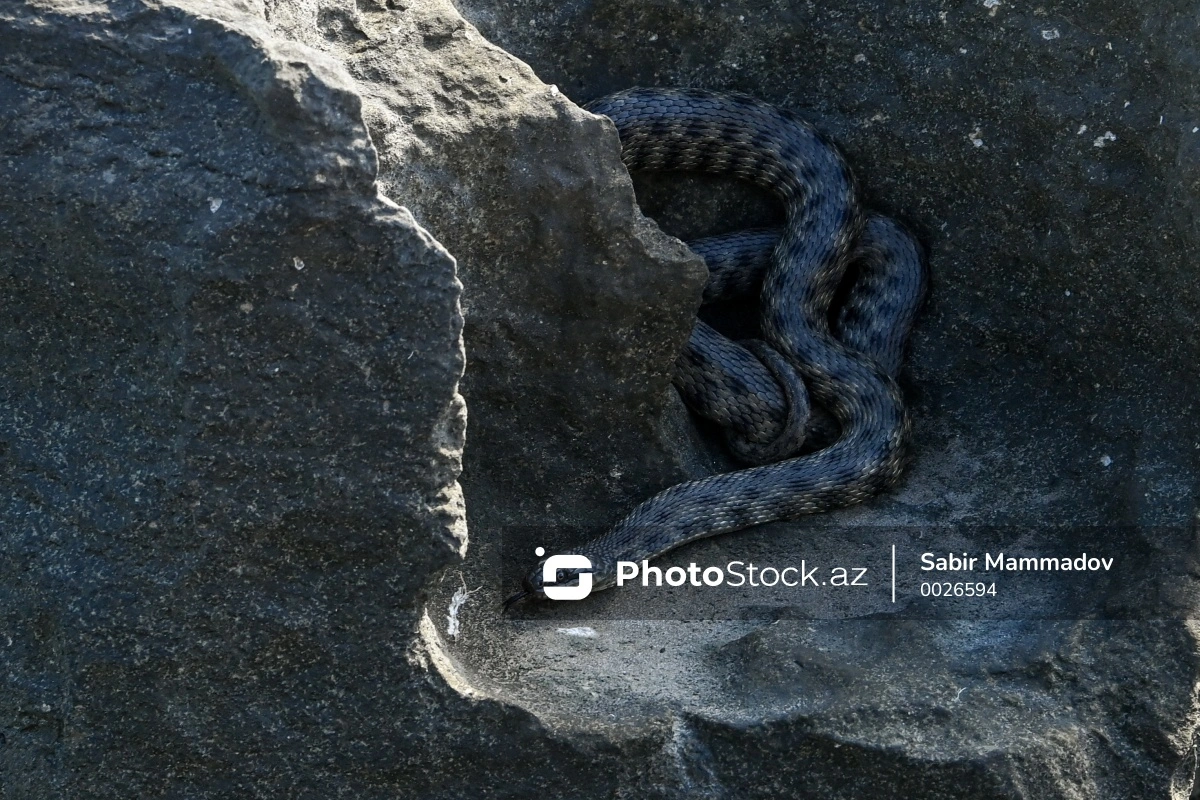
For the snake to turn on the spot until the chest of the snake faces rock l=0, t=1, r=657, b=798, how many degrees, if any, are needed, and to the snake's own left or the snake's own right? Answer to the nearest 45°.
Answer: approximately 45° to the snake's own left

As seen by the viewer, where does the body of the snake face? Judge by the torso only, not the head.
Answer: to the viewer's left
